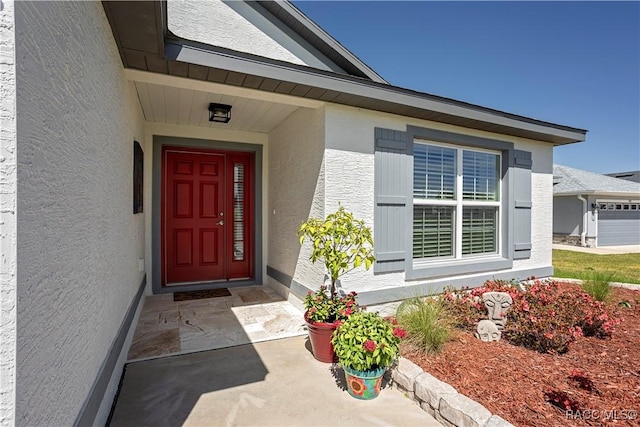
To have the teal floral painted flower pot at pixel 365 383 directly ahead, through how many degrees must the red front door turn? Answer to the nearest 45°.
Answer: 0° — it already faces it

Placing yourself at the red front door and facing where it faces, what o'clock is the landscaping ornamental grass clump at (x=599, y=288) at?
The landscaping ornamental grass clump is roughly at 10 o'clock from the red front door.

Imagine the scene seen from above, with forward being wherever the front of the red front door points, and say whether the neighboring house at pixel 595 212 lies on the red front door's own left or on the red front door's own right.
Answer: on the red front door's own left

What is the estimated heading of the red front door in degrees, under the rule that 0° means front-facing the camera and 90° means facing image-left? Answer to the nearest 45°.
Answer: approximately 0°

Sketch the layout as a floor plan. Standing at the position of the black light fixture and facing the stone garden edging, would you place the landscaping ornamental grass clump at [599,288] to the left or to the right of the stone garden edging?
left

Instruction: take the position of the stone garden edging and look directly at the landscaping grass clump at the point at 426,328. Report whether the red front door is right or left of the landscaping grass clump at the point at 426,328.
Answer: left

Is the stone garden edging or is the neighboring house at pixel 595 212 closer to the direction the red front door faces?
the stone garden edging

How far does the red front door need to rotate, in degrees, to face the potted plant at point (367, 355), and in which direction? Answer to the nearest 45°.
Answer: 0° — it already faces it
